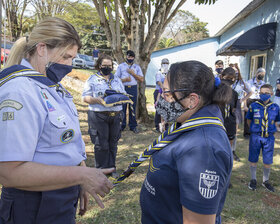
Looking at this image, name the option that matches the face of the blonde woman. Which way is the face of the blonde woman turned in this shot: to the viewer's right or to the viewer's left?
to the viewer's right

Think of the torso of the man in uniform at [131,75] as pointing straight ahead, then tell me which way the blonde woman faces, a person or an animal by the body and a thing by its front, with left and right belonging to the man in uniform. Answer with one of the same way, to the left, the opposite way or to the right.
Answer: to the left

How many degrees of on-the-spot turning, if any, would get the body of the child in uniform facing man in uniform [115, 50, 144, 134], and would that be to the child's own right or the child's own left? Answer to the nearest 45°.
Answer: approximately 135° to the child's own right

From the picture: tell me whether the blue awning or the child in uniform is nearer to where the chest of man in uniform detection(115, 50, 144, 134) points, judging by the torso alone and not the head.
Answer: the child in uniform

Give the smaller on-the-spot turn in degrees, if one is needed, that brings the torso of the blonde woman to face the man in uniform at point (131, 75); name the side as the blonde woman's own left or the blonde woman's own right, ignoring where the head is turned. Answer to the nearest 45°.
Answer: approximately 90° to the blonde woman's own left

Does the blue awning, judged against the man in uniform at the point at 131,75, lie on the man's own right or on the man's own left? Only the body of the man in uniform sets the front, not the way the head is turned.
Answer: on the man's own left

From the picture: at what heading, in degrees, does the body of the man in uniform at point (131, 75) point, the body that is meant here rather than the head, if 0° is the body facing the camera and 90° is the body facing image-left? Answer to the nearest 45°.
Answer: approximately 0°

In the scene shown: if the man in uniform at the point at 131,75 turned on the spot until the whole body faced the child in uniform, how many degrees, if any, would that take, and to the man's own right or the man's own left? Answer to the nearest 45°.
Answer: approximately 45° to the man's own left

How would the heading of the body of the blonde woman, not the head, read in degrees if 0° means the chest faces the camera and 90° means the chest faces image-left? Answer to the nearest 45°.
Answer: approximately 270°

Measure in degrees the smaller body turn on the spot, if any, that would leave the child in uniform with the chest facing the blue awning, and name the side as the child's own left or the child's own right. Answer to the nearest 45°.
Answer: approximately 180°

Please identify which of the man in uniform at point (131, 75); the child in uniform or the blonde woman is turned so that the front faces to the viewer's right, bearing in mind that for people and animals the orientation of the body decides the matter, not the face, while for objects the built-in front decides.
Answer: the blonde woman
